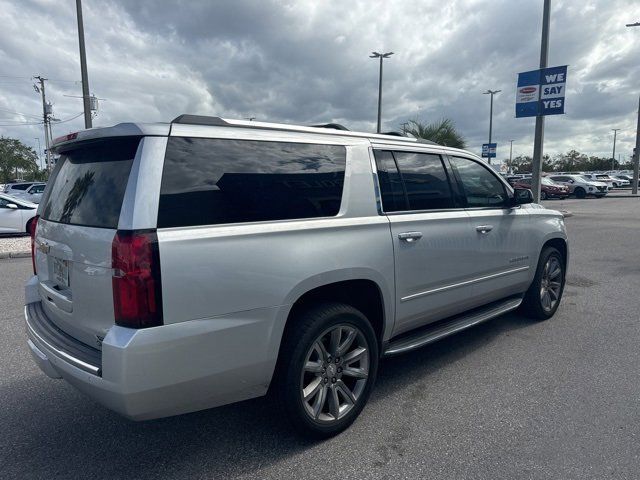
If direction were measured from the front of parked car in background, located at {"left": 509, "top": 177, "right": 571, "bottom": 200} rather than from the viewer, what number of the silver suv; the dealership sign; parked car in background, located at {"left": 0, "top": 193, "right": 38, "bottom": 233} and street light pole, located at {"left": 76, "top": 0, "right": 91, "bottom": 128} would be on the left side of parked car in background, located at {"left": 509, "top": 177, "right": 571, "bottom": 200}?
0

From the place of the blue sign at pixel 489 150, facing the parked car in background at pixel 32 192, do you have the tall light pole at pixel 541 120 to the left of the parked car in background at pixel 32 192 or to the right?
left

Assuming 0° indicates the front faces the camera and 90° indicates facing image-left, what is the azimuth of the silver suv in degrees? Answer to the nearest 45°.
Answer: approximately 225°

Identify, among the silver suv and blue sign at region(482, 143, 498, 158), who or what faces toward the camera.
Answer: the blue sign

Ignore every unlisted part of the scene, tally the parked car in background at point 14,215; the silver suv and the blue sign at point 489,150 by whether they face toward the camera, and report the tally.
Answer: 1

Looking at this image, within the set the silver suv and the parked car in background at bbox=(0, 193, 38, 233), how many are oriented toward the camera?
0

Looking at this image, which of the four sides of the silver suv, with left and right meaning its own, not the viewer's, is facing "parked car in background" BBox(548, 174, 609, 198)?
front

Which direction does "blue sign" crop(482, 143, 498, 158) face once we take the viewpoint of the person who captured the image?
facing the viewer

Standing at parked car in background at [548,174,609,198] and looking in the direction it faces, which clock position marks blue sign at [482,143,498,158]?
The blue sign is roughly at 6 o'clock from the parked car in background.

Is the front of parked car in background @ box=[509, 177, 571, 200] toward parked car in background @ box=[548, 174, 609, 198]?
no

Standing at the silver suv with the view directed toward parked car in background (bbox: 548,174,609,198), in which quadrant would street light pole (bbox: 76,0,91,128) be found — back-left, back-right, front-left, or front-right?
front-left
